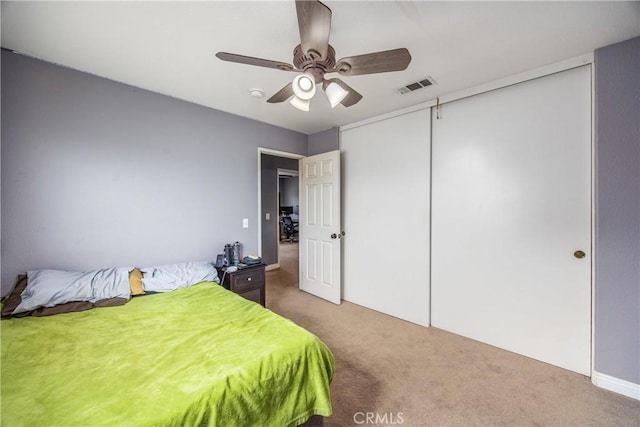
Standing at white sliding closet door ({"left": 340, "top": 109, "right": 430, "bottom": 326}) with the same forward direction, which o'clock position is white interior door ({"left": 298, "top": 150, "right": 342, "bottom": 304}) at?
The white interior door is roughly at 2 o'clock from the white sliding closet door.

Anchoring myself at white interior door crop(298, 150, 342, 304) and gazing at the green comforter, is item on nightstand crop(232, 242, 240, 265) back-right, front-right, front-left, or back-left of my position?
front-right

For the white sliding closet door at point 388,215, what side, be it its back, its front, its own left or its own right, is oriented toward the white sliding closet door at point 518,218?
left

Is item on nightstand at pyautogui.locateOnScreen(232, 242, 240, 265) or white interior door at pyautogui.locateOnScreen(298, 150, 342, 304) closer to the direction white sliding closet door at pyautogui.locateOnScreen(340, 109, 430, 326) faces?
the item on nightstand

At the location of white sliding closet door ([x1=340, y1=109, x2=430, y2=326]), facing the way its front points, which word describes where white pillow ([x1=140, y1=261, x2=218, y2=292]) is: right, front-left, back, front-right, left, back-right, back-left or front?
front

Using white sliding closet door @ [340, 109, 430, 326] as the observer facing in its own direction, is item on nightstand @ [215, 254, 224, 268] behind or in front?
in front

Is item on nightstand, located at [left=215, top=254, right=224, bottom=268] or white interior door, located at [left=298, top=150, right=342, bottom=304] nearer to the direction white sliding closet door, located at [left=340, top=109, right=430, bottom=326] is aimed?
the item on nightstand

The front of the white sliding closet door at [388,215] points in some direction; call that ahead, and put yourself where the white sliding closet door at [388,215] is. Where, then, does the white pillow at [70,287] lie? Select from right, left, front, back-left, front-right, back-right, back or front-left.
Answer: front

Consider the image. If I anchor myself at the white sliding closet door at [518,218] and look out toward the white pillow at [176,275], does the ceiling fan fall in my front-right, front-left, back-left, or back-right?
front-left

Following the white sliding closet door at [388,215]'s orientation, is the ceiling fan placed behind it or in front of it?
in front

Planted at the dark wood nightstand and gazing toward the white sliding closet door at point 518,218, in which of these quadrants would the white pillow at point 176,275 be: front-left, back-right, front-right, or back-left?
back-right

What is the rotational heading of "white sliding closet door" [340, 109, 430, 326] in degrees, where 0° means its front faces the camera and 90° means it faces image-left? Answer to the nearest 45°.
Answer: approximately 45°

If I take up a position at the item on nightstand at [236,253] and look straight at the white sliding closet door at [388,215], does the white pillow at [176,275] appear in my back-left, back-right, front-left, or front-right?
back-right

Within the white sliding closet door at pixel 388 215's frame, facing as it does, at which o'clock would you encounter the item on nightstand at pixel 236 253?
The item on nightstand is roughly at 1 o'clock from the white sliding closet door.

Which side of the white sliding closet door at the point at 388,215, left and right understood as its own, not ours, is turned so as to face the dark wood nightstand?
front
